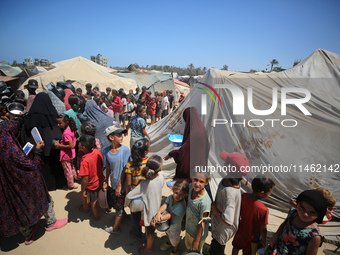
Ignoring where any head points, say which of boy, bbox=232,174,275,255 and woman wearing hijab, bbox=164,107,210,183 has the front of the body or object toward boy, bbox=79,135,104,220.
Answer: the woman wearing hijab

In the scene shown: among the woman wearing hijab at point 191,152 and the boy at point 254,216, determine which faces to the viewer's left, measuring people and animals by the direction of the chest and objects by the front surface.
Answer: the woman wearing hijab

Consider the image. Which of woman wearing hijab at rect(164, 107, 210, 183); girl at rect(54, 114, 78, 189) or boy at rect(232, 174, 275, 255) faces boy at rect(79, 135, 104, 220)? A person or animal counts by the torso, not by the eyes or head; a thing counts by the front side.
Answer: the woman wearing hijab

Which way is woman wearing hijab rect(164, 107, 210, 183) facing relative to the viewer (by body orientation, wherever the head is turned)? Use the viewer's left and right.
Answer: facing to the left of the viewer

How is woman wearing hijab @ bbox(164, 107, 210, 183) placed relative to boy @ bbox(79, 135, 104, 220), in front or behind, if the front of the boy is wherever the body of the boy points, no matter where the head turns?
behind

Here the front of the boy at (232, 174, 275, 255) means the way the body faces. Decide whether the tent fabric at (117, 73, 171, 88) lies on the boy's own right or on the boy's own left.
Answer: on the boy's own left

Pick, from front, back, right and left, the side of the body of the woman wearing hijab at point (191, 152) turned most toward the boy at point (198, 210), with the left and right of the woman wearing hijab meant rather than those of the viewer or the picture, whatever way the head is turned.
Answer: left

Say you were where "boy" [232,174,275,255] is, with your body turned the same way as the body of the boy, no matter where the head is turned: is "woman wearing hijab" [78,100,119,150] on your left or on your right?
on your left
